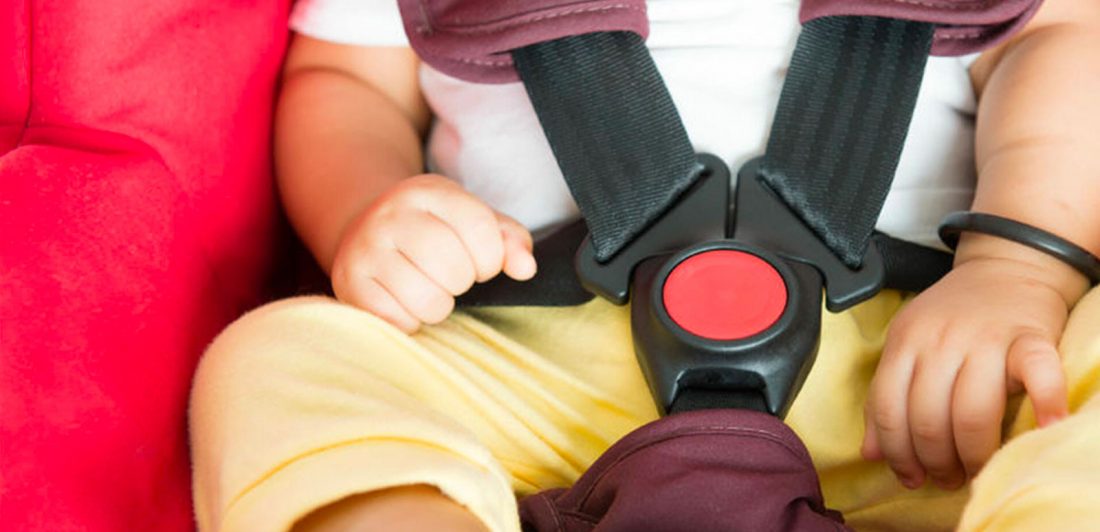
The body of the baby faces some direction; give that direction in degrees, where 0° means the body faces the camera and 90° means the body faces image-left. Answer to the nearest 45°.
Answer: approximately 0°
